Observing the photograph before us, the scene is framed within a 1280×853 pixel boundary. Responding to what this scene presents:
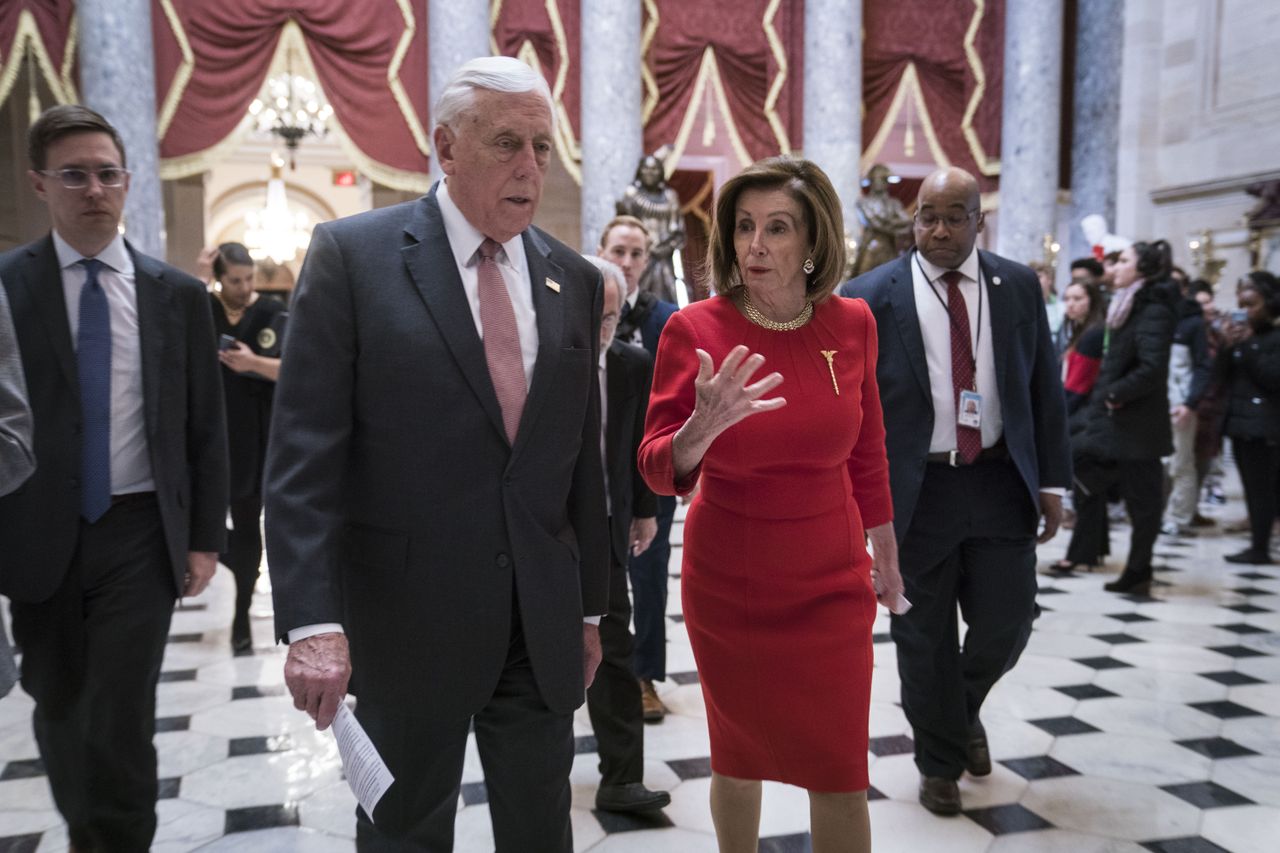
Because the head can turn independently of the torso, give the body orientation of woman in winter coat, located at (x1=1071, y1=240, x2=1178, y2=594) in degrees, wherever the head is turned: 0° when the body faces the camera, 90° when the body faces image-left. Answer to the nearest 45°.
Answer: approximately 90°

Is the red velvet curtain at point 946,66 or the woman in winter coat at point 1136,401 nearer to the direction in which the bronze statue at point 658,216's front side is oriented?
the woman in winter coat

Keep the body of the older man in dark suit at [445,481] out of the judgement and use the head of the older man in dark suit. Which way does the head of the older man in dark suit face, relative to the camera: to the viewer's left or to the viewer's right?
to the viewer's right

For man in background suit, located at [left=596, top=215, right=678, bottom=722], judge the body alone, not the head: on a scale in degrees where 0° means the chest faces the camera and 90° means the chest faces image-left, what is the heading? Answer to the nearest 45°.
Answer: approximately 0°
